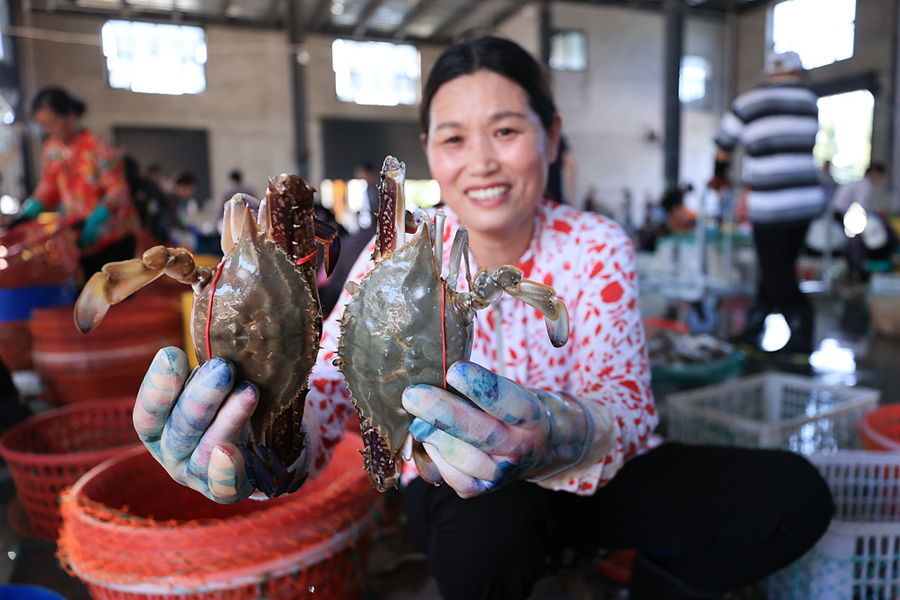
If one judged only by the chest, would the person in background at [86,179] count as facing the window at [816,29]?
no

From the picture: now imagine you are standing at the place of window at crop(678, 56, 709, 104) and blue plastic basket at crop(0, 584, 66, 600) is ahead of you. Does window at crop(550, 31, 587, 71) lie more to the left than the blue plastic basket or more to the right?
right

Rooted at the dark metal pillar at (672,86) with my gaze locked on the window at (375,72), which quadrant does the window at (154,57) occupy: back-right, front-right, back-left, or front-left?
front-left

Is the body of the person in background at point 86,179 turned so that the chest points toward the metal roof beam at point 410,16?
no

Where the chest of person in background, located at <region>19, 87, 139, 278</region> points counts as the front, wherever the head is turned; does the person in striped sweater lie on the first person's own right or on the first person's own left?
on the first person's own left

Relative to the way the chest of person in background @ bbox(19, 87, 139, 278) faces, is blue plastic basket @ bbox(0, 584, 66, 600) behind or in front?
in front
